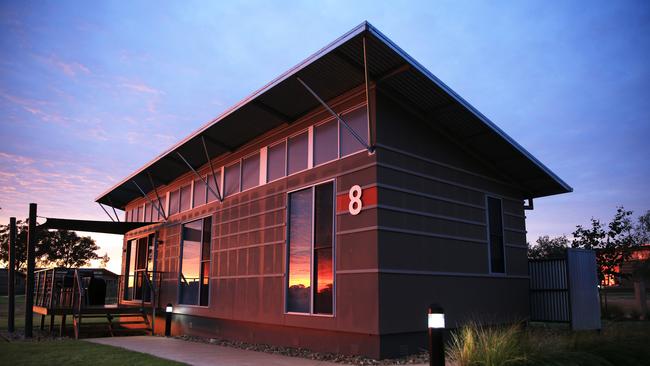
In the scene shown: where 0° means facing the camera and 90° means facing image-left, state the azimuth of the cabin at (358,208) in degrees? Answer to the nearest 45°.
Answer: approximately 45°

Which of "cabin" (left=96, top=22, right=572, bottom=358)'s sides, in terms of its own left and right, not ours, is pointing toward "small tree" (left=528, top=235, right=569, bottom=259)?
back

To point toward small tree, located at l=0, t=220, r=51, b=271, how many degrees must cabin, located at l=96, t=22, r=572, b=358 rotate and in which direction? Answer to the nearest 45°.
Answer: approximately 90° to its right

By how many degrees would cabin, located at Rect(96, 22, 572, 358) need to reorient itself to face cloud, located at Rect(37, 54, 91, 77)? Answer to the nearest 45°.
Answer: approximately 90° to its right

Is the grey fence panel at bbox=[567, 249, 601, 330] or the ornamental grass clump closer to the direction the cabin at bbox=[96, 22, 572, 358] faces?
the ornamental grass clump

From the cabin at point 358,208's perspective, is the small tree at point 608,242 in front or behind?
behind

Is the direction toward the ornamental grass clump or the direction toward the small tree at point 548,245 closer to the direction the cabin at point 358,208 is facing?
the ornamental grass clump

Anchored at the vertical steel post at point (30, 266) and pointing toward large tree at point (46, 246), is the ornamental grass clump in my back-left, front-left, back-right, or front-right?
back-right

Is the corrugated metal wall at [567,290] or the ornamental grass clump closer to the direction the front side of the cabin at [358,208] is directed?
the ornamental grass clump
